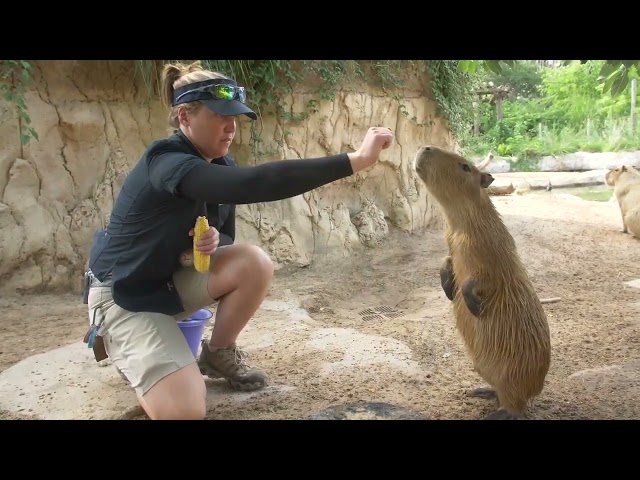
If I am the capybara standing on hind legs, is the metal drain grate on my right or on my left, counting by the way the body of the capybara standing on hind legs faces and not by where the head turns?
on my right

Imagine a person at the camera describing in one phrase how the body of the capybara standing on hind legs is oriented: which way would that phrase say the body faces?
to the viewer's left

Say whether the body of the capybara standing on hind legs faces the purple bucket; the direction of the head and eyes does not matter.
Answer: yes

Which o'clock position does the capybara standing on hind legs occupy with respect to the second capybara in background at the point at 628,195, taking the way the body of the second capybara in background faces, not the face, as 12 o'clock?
The capybara standing on hind legs is roughly at 9 o'clock from the second capybara in background.

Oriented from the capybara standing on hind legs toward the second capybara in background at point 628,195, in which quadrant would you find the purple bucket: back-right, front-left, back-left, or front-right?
back-left

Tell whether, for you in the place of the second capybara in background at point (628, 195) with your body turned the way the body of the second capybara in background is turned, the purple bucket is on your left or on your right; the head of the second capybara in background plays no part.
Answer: on your left

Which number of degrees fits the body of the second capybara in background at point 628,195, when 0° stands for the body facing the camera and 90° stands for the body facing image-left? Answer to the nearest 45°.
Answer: approximately 90°

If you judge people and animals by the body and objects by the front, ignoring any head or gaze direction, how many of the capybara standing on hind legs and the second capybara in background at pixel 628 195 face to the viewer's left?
2

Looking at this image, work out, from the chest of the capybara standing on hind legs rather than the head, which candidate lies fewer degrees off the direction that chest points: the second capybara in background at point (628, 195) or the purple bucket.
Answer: the purple bucket
